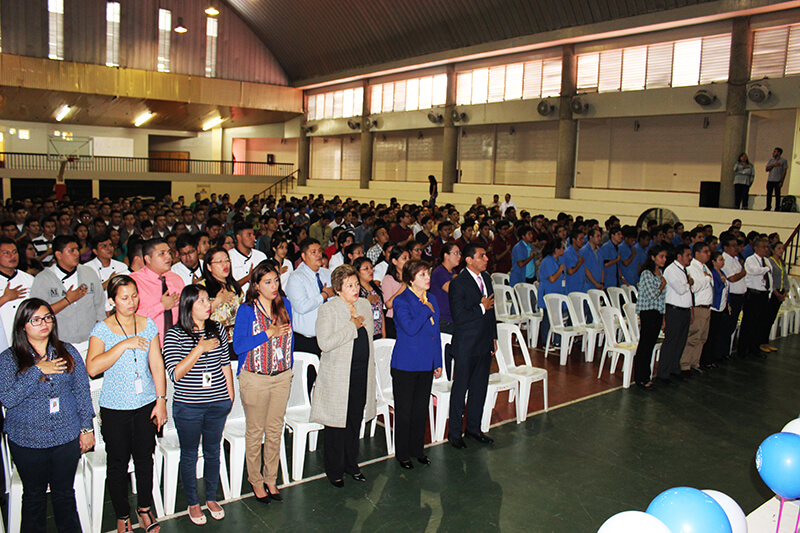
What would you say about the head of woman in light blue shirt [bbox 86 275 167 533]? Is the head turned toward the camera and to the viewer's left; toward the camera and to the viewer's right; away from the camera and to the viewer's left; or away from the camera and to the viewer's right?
toward the camera and to the viewer's right

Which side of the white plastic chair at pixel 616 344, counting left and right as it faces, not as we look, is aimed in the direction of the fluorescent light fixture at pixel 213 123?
back

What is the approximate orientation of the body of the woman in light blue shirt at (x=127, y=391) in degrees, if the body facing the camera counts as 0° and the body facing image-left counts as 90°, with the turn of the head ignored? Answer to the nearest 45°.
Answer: approximately 315°

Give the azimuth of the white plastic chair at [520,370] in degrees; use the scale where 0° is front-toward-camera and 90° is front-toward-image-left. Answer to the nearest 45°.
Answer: approximately 315°

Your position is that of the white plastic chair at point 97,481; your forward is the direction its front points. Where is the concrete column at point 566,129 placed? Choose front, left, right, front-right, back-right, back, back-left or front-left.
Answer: left

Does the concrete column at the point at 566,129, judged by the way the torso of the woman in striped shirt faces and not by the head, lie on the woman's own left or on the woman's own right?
on the woman's own left

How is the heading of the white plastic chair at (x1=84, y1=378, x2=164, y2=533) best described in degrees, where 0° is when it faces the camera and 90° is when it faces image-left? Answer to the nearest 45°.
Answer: approximately 315°

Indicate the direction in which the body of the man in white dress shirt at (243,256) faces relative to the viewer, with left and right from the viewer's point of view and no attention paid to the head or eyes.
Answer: facing the viewer and to the right of the viewer

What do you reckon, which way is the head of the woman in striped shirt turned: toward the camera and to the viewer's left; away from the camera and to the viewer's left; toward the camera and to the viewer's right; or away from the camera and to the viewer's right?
toward the camera and to the viewer's right

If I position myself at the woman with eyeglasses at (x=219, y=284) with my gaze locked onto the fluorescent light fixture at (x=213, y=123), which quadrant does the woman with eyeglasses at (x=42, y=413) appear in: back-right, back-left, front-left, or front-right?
back-left

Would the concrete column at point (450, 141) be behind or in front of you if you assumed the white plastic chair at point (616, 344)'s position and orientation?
behind

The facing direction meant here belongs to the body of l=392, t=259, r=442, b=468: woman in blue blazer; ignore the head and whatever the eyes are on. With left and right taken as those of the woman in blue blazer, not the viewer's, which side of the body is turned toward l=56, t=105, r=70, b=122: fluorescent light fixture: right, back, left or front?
back

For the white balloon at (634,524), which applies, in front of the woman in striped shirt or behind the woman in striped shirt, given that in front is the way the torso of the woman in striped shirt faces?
in front

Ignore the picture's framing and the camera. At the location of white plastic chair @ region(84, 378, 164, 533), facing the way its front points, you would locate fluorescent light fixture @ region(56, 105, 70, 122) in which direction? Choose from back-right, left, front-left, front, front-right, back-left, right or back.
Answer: back-left

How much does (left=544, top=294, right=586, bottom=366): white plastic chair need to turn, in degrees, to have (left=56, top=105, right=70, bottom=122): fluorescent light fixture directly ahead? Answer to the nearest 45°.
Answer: approximately 180°
